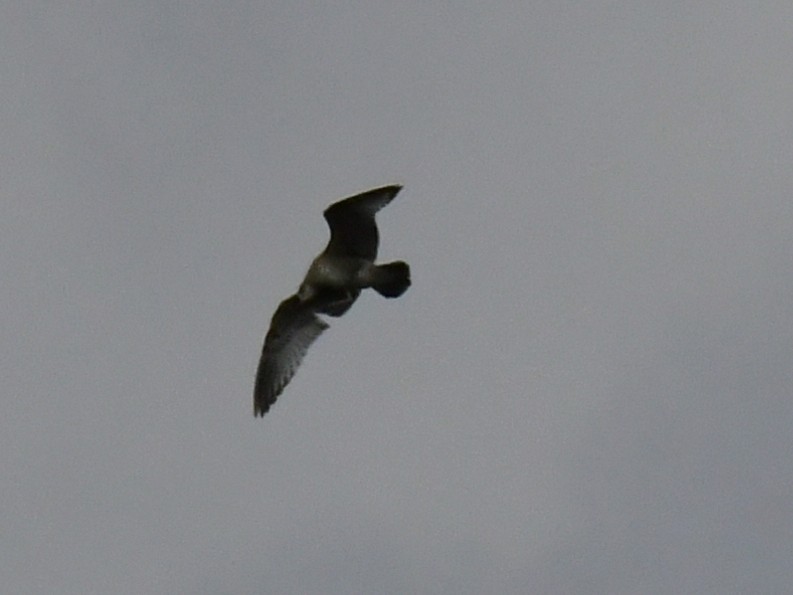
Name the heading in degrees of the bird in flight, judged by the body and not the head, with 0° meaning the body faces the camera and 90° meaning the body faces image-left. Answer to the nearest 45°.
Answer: approximately 90°
